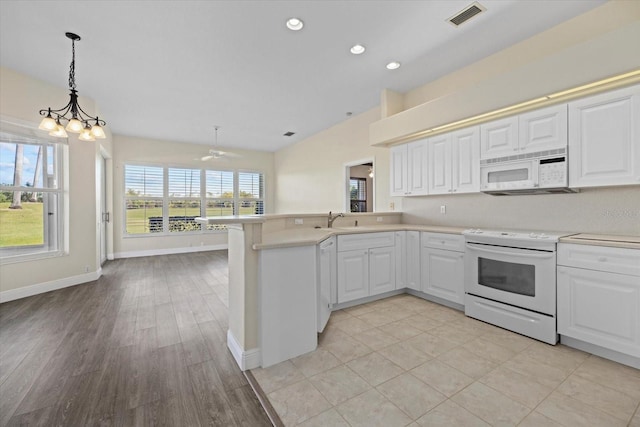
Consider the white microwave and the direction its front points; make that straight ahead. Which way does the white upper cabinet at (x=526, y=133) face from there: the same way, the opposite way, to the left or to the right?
the same way

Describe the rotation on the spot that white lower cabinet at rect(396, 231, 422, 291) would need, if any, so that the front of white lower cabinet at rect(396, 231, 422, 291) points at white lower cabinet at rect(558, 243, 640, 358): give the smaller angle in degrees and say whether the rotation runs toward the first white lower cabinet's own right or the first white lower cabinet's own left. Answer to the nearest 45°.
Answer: approximately 45° to the first white lower cabinet's own left

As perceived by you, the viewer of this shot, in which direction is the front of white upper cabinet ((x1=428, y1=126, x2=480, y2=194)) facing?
facing the viewer and to the left of the viewer

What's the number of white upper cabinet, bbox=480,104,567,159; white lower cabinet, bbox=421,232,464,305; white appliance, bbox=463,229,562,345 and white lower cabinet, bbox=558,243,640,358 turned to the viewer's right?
0

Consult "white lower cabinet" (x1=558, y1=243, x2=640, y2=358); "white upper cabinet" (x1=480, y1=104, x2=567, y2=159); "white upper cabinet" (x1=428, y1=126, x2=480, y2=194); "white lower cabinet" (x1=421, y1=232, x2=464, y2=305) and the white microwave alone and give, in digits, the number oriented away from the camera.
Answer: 0

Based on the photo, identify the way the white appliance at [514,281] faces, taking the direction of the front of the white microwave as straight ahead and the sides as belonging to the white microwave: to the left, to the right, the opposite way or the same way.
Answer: the same way

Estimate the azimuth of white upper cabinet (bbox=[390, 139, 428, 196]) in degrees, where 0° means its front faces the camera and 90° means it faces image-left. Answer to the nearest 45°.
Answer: approximately 45°

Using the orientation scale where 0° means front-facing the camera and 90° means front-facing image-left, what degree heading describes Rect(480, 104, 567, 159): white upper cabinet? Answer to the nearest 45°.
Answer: approximately 45°

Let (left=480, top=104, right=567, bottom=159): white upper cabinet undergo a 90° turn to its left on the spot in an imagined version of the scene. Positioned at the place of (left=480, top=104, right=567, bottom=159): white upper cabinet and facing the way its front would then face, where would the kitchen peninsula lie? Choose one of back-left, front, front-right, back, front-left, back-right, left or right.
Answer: right

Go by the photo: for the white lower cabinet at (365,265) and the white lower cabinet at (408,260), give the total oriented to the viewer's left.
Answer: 0

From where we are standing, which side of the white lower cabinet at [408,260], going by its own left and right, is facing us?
front
